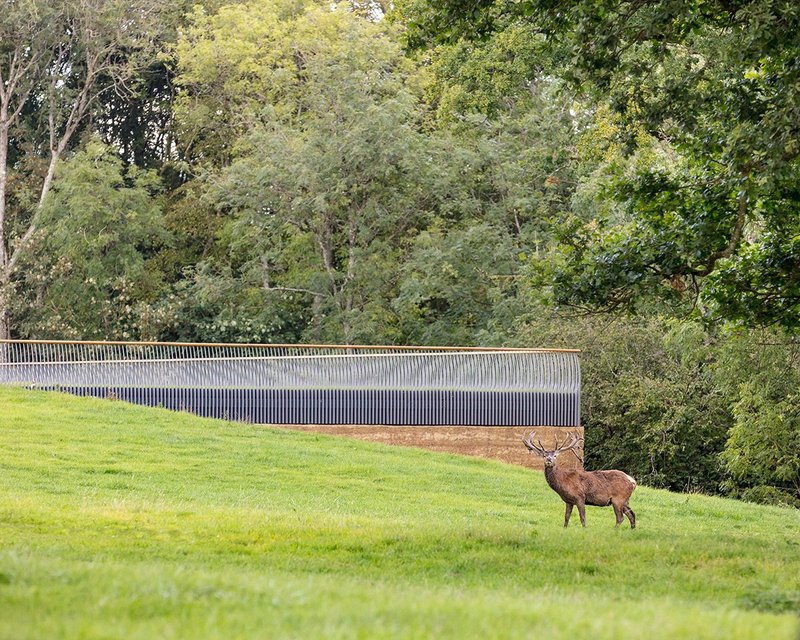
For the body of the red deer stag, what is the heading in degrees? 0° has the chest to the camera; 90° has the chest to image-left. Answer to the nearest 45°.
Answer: approximately 90°

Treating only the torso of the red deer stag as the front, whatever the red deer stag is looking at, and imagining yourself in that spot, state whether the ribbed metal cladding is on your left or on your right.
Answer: on your right
